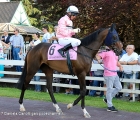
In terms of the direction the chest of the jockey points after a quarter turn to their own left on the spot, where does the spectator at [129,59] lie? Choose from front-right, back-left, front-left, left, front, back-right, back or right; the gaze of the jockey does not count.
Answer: front-right

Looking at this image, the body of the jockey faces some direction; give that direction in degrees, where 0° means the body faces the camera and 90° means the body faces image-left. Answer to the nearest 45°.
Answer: approximately 270°

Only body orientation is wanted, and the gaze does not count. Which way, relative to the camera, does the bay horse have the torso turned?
to the viewer's right

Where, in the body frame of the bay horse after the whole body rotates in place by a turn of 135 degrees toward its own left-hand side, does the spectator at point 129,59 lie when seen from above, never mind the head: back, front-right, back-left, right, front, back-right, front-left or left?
right
